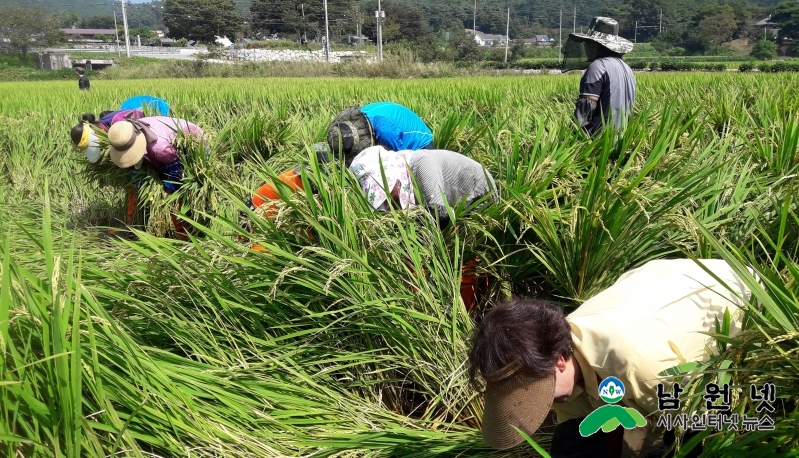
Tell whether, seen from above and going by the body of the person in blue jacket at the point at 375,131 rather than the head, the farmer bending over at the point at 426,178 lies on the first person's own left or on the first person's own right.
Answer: on the first person's own left

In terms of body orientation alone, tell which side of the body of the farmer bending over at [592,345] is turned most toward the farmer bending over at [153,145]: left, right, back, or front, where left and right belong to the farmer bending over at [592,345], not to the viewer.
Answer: right

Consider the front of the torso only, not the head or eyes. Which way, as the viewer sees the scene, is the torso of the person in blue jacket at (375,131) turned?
to the viewer's left

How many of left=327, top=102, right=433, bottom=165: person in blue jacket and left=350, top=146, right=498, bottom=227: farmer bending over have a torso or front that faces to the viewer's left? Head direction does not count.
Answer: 2

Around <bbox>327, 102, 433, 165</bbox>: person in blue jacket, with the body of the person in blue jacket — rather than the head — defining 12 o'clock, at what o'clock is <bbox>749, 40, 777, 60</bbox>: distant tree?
The distant tree is roughly at 4 o'clock from the person in blue jacket.

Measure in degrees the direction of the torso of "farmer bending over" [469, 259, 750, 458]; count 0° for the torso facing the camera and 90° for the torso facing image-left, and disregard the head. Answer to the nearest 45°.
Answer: approximately 45°

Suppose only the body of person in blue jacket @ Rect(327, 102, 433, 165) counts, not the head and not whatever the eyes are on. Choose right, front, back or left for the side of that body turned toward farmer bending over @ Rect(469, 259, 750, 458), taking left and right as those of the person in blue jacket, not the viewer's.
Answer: left

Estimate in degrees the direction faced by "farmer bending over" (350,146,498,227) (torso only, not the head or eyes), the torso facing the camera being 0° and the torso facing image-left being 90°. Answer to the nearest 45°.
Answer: approximately 90°
